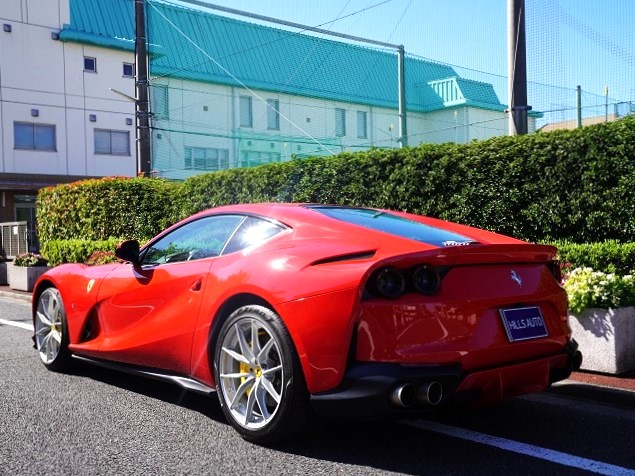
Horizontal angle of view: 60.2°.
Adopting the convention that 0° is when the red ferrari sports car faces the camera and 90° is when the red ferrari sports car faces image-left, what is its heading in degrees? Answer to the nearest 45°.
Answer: approximately 135°

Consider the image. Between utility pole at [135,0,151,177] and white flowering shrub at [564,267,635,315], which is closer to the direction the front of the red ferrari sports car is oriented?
the utility pole

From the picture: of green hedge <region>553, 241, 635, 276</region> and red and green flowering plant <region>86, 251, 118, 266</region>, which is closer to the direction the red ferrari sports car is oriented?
the red and green flowering plant

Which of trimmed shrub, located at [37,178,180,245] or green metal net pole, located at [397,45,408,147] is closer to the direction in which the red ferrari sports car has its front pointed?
the trimmed shrub

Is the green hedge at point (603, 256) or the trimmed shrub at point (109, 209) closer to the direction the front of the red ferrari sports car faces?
the trimmed shrub

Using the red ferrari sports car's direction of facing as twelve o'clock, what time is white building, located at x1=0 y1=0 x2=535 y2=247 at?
The white building is roughly at 1 o'clock from the red ferrari sports car.

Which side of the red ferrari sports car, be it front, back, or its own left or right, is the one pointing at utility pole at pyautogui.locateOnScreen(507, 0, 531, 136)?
right

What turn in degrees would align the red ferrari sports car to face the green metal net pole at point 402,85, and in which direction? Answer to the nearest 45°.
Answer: approximately 45° to its right

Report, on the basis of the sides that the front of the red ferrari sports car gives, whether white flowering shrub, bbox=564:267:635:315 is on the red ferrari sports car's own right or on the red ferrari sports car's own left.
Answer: on the red ferrari sports car's own right

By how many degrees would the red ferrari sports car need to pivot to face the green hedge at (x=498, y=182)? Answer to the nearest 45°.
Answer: approximately 90° to its right
